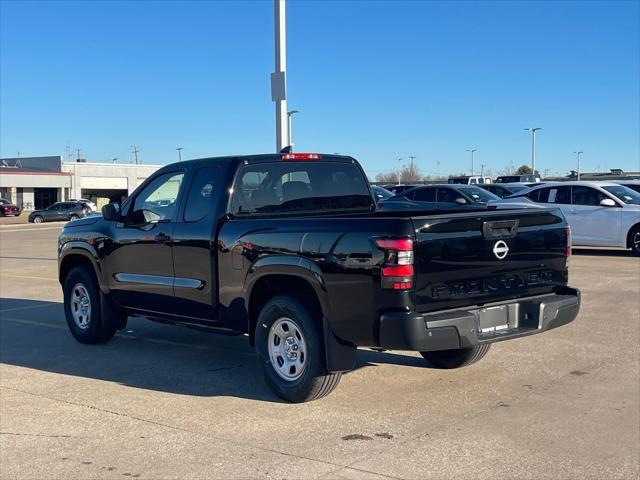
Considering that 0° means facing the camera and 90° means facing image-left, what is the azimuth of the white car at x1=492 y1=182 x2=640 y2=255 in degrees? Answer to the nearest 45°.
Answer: approximately 315°

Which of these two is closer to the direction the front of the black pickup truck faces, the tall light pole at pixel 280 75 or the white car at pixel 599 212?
the tall light pole

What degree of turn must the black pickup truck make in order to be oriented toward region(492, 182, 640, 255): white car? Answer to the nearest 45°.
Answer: approximately 90° to its right

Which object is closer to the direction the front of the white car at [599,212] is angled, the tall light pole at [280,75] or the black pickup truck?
the black pickup truck

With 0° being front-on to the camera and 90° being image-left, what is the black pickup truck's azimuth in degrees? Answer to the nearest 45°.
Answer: approximately 135°

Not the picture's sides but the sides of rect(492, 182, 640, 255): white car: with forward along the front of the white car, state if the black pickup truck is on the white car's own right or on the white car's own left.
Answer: on the white car's own right

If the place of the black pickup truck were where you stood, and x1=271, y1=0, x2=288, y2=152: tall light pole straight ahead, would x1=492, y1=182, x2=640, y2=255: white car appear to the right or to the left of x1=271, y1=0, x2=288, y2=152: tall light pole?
right

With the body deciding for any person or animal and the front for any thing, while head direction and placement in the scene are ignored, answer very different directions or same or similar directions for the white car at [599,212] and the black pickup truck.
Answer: very different directions
